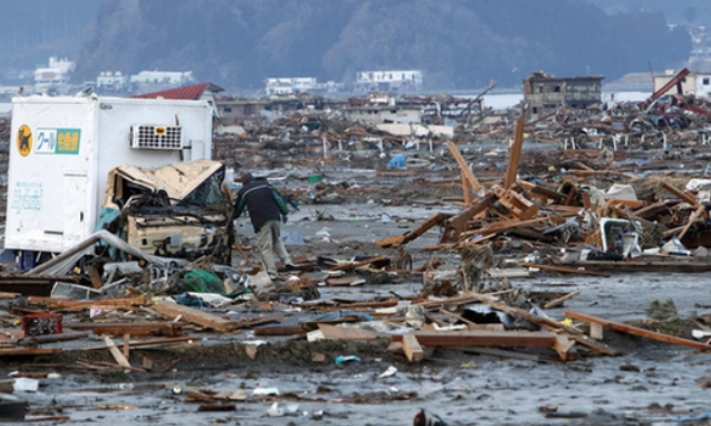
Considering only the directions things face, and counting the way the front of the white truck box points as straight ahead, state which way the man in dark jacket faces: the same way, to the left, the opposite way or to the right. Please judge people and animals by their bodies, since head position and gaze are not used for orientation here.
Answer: the opposite way

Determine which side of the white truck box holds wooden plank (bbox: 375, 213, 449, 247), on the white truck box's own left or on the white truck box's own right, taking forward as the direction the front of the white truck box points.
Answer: on the white truck box's own left

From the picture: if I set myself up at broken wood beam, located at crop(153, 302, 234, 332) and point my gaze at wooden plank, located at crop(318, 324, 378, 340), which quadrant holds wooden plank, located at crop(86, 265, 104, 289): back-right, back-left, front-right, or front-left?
back-left

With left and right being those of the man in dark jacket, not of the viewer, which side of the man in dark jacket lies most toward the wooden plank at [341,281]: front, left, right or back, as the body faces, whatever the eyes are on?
back

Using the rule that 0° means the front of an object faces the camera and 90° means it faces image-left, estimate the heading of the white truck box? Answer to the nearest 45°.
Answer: approximately 315°

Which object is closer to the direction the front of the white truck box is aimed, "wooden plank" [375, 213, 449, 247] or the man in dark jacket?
the man in dark jacket

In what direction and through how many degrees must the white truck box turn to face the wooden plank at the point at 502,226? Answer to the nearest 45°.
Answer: approximately 45° to its left

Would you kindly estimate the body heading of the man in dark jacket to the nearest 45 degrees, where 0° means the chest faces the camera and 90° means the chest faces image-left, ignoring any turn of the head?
approximately 135°
